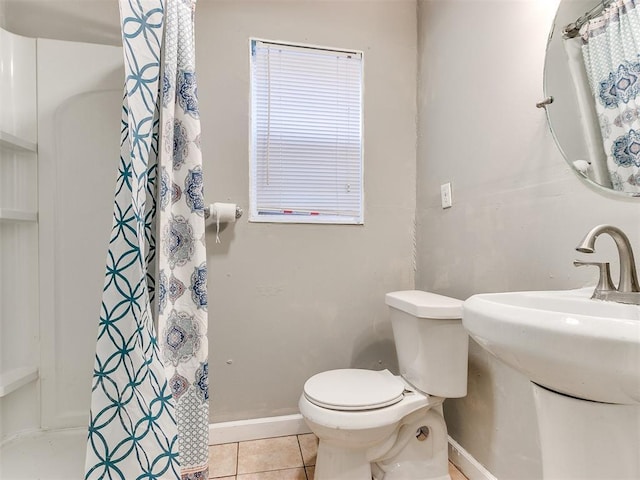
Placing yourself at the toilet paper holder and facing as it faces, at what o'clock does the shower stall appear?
The shower stall is roughly at 3 o'clock from the toilet paper holder.

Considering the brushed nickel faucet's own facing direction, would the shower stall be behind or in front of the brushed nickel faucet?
in front

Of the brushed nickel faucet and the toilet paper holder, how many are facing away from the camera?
0

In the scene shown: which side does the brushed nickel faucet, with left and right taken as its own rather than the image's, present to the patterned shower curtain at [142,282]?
front

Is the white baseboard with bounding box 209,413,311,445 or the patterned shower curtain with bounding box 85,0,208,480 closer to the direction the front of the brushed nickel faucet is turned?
the patterned shower curtain

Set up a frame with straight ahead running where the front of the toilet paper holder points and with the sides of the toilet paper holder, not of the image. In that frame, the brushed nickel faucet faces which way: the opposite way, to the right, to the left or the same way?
to the right

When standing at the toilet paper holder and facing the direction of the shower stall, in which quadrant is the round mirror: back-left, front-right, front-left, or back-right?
back-left

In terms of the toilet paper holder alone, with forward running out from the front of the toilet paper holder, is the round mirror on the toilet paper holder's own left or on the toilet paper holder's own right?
on the toilet paper holder's own left

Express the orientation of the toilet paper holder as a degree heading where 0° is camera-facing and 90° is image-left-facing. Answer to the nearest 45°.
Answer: approximately 0°

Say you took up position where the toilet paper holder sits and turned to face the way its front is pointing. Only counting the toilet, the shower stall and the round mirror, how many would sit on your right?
1

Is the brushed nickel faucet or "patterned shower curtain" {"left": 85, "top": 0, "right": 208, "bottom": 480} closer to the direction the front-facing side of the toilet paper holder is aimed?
the patterned shower curtain
